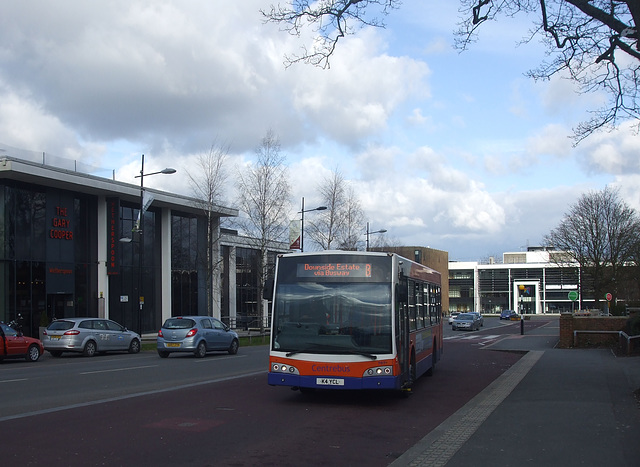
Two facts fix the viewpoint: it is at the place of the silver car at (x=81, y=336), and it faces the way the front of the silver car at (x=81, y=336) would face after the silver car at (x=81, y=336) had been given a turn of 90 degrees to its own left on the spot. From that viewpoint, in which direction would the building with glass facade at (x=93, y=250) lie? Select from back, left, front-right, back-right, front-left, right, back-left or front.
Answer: front-right

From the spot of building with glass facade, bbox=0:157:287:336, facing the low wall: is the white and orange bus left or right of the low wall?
right

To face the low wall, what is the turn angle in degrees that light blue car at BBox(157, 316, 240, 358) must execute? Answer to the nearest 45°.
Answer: approximately 45° to its right

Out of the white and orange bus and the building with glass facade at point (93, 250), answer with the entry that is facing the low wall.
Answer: the building with glass facade

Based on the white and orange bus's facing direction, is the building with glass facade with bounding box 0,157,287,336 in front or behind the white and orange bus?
behind

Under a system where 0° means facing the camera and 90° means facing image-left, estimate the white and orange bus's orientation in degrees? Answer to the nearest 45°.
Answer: approximately 0°

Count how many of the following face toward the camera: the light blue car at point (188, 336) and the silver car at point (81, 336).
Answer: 0

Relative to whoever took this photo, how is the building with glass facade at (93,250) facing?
facing the viewer and to the right of the viewer

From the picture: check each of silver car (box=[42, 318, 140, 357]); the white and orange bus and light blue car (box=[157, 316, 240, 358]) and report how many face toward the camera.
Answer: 1

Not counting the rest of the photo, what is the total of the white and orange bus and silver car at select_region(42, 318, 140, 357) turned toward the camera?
1

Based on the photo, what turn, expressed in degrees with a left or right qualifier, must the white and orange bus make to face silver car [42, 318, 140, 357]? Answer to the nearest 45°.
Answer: approximately 135° to its right

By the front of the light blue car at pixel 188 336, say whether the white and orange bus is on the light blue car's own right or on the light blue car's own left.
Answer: on the light blue car's own right

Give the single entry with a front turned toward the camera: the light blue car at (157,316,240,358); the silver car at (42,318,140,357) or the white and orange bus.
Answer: the white and orange bus

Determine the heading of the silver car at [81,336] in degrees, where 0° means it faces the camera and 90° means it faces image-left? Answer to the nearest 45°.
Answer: approximately 225°

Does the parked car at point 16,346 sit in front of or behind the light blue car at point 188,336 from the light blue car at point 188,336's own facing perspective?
behind

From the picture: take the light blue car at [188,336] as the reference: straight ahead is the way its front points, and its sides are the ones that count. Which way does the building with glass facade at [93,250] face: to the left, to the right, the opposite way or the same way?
to the right

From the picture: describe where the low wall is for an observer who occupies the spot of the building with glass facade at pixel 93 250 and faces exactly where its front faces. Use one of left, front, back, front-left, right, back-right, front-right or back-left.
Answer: front
